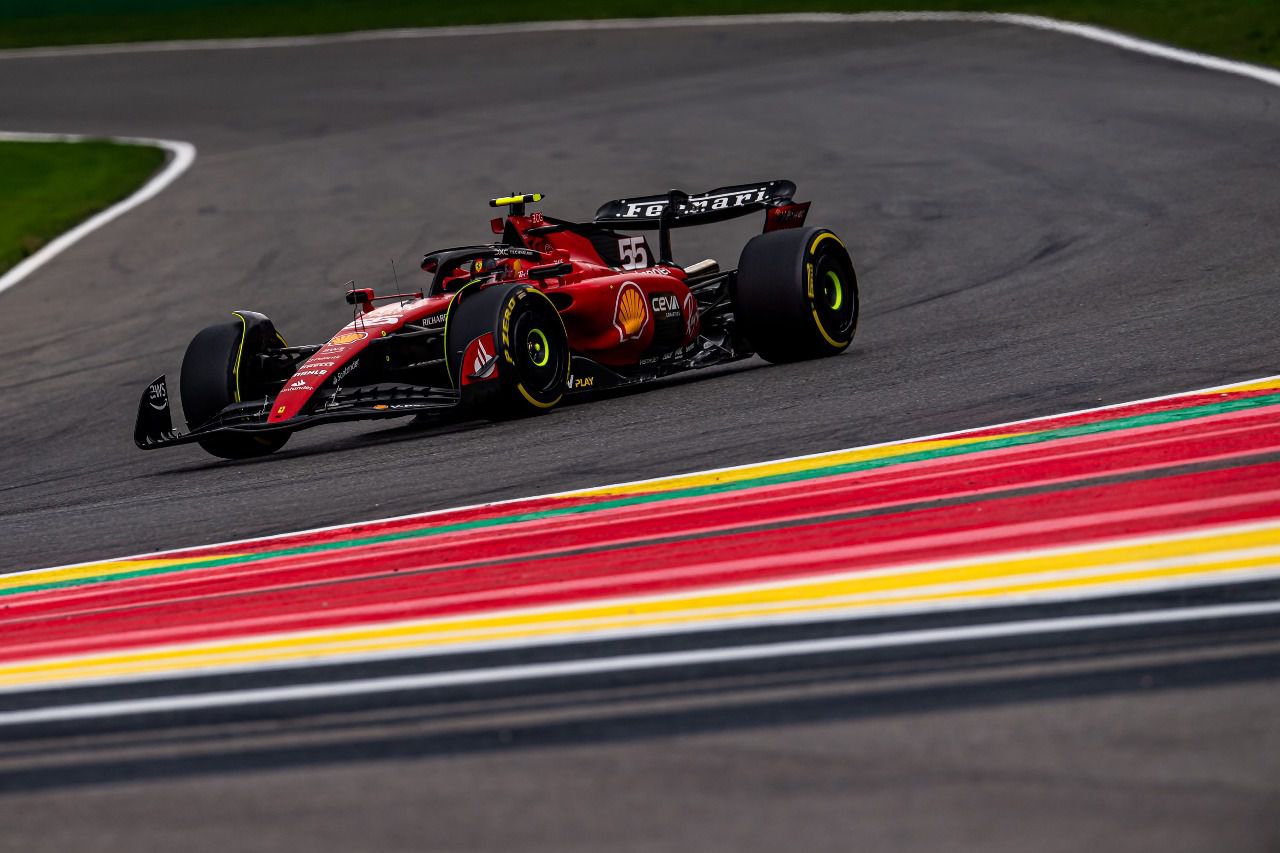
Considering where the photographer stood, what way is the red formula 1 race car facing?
facing the viewer and to the left of the viewer
